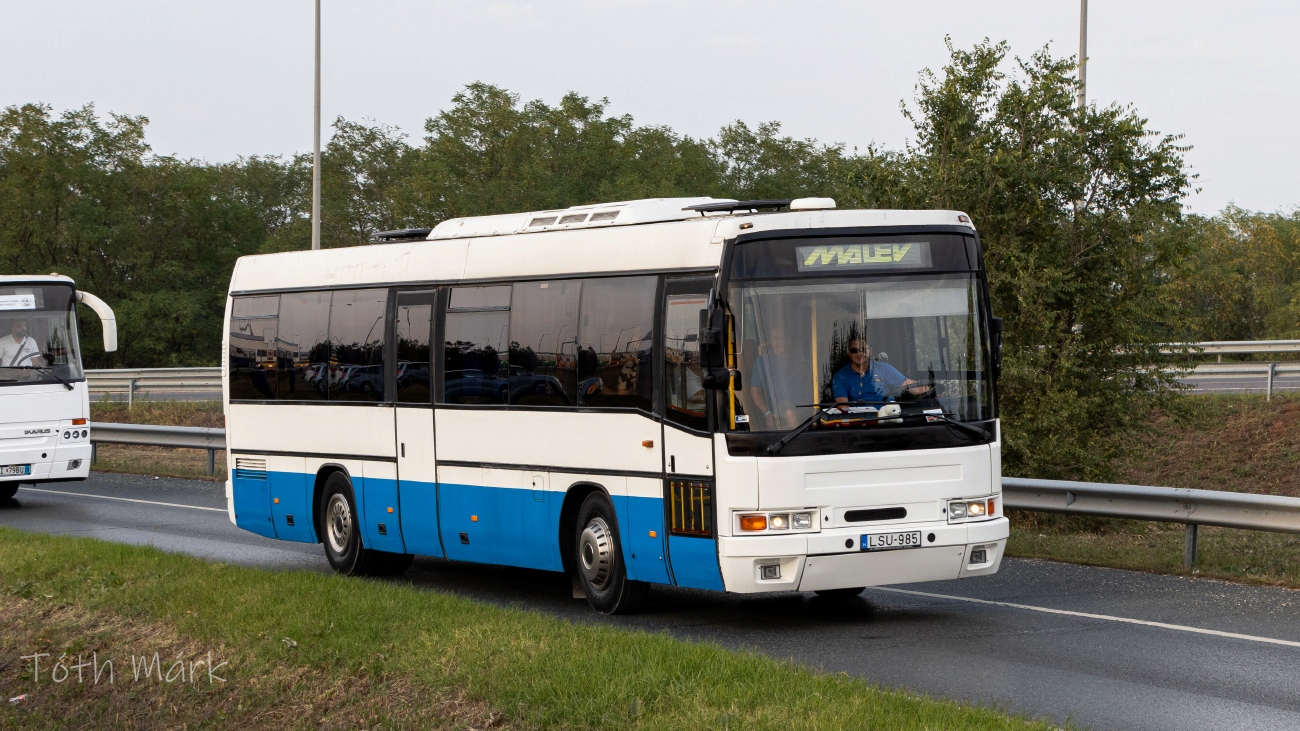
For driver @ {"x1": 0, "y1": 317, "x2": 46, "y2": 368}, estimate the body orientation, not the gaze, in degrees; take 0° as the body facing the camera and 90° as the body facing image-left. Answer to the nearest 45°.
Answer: approximately 315°

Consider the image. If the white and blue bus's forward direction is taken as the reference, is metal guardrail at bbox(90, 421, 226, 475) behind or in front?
behind

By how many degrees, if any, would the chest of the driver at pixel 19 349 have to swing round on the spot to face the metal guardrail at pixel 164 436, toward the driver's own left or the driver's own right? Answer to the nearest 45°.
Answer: approximately 90° to the driver's own left

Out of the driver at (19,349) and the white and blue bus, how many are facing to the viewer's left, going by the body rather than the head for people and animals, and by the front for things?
0

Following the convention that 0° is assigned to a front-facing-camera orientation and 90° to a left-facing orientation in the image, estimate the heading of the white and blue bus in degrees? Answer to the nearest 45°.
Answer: approximately 315°

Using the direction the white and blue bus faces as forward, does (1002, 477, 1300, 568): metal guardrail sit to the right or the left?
on its left

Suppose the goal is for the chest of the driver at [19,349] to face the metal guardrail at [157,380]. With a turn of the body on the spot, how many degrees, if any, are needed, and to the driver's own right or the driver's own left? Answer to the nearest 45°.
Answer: approximately 135° to the driver's own left

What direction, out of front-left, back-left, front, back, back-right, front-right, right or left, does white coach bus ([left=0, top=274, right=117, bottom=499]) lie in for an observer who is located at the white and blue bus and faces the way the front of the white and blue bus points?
back

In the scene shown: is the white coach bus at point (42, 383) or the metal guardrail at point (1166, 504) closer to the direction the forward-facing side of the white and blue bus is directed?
the metal guardrail

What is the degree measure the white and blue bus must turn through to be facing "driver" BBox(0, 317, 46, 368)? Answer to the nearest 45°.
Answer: approximately 180°

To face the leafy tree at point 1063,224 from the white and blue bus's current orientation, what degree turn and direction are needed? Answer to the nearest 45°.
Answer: approximately 90° to its left
